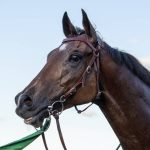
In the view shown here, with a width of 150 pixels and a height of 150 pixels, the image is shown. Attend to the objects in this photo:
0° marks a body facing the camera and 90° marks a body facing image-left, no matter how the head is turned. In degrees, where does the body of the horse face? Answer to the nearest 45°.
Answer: approximately 90°
